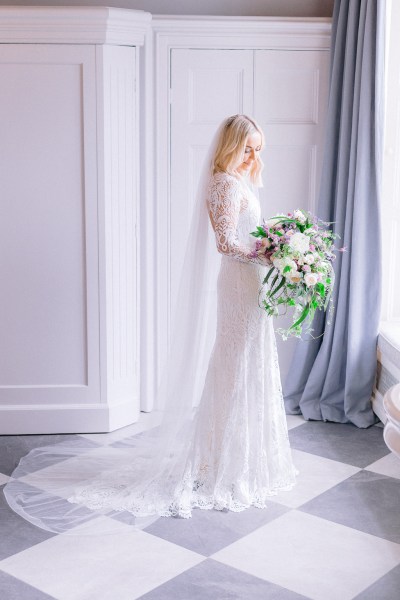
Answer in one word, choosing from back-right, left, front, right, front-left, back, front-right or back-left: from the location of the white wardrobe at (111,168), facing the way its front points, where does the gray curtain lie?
left

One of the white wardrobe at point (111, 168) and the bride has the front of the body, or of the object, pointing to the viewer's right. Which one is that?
the bride

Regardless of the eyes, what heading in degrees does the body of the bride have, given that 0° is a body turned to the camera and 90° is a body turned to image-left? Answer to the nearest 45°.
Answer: approximately 270°

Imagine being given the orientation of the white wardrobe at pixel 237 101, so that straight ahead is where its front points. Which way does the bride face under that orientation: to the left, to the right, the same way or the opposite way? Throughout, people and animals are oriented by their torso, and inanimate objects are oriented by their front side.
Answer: to the left

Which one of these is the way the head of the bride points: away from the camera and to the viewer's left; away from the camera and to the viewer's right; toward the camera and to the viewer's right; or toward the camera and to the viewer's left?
toward the camera and to the viewer's right

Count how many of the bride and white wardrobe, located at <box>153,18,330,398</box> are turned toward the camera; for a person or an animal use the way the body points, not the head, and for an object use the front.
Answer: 1

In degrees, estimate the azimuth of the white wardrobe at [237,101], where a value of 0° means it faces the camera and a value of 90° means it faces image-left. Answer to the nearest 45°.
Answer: approximately 0°

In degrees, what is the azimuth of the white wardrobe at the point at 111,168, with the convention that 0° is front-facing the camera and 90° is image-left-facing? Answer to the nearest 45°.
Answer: approximately 0°
